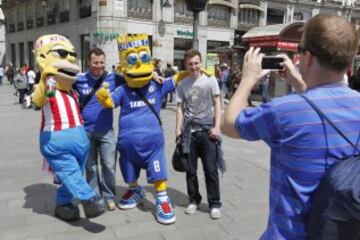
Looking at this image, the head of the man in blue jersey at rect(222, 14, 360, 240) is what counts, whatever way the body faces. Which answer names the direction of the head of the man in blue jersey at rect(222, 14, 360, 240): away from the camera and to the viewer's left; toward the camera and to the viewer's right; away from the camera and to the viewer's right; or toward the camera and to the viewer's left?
away from the camera and to the viewer's left

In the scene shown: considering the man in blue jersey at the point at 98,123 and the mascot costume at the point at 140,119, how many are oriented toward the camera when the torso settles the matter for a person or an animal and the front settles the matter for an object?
2

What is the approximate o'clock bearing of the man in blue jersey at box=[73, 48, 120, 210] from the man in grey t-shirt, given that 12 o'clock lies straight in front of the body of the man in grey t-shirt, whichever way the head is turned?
The man in blue jersey is roughly at 3 o'clock from the man in grey t-shirt.

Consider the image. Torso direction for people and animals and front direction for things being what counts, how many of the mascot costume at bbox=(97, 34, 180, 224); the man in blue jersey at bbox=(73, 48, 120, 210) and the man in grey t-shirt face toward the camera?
3

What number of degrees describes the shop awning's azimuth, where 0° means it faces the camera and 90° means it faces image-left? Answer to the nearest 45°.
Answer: approximately 45°

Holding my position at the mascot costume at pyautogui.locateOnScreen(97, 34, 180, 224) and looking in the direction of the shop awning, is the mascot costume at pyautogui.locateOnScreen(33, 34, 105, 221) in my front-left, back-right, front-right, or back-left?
back-left

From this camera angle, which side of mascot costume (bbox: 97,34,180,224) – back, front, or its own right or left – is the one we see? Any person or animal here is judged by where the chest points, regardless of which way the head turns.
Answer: front

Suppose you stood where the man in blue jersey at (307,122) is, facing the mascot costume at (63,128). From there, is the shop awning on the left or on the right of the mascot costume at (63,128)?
right

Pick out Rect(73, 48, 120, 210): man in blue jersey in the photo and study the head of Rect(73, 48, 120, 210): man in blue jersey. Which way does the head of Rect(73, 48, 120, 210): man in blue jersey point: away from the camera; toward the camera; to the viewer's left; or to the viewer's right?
toward the camera

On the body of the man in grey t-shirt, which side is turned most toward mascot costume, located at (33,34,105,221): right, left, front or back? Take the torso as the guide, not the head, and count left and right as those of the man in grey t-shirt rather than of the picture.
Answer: right

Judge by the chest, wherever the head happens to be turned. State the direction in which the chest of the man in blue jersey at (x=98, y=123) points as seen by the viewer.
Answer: toward the camera

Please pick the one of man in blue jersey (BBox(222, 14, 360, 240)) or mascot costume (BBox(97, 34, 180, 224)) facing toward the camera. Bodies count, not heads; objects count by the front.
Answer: the mascot costume

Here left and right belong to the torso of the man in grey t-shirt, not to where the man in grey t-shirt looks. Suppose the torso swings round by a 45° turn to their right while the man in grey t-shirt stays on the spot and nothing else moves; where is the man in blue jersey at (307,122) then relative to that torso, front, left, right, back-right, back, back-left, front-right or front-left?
front-left

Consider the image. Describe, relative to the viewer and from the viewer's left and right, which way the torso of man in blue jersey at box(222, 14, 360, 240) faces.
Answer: facing away from the viewer and to the left of the viewer

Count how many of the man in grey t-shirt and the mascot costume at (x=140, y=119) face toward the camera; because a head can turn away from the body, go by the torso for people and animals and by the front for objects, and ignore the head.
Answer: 2
